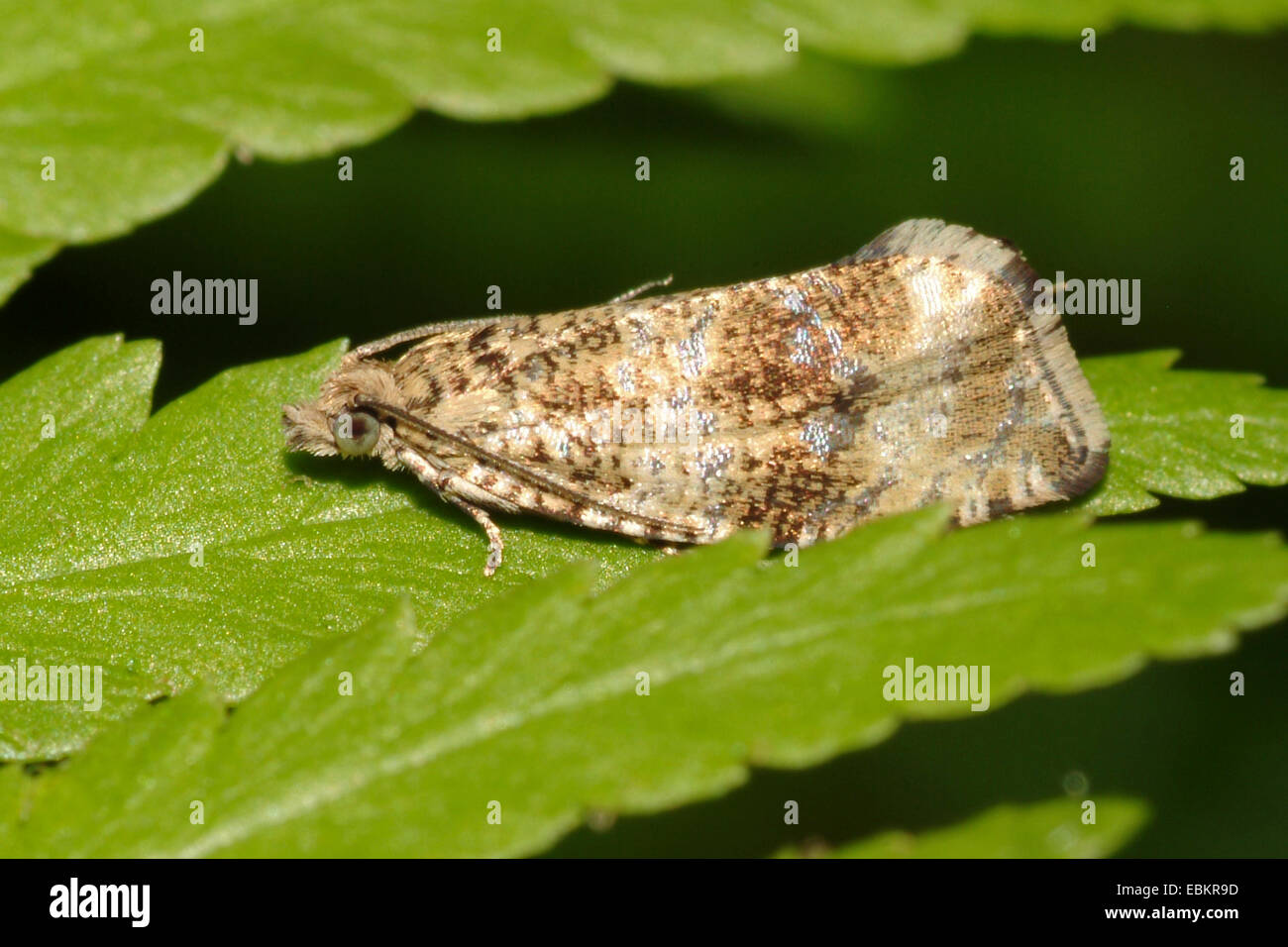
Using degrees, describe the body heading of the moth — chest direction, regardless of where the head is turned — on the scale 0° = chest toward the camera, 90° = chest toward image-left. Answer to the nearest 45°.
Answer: approximately 90°

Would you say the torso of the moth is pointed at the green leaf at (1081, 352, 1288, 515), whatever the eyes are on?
no

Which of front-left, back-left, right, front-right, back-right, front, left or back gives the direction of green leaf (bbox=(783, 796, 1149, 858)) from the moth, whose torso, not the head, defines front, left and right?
left

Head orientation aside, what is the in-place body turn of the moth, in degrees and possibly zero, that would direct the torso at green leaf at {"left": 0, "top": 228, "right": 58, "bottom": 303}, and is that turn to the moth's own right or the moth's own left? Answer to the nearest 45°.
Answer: approximately 45° to the moth's own left
